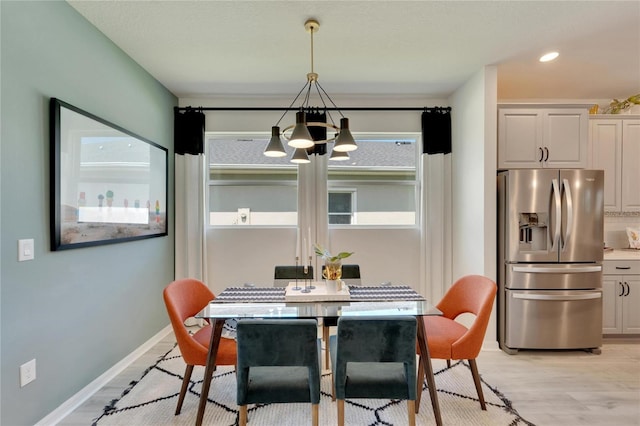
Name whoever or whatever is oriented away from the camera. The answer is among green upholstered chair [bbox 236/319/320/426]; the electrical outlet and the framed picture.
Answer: the green upholstered chair

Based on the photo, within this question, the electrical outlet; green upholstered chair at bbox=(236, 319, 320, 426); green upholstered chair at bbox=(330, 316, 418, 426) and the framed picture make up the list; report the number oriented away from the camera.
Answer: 2

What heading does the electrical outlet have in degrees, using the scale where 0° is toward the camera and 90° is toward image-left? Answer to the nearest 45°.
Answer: approximately 315°

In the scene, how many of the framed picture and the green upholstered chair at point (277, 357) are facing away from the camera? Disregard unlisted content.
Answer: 1

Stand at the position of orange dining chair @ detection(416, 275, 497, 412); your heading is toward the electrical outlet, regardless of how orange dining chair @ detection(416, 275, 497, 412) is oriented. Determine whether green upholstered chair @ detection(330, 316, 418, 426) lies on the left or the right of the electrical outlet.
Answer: left

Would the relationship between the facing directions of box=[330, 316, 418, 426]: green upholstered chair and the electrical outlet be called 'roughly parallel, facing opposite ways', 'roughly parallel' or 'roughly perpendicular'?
roughly perpendicular

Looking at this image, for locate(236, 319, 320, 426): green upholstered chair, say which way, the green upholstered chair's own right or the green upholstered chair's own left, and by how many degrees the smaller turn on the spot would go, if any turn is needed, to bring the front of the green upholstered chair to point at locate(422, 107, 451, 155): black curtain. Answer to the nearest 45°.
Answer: approximately 45° to the green upholstered chair's own right

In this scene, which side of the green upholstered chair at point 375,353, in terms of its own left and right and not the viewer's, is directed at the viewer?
back

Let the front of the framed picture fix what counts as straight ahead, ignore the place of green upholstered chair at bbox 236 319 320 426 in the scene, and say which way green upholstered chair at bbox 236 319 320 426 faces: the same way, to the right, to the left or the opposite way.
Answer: to the left

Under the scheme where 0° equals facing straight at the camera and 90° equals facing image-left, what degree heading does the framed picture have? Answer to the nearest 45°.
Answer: approximately 315°

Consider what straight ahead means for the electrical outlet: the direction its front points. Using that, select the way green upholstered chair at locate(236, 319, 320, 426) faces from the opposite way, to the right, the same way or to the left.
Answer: to the left

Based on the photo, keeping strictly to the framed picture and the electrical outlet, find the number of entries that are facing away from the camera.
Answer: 0

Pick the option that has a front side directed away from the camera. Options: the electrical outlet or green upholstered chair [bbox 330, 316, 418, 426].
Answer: the green upholstered chair

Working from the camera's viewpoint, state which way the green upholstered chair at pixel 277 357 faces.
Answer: facing away from the viewer

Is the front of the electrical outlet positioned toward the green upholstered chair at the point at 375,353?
yes

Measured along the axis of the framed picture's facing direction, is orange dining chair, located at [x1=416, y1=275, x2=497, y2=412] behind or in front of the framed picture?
in front

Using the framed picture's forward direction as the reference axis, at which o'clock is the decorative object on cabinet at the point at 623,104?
The decorative object on cabinet is roughly at 11 o'clock from the framed picture.
